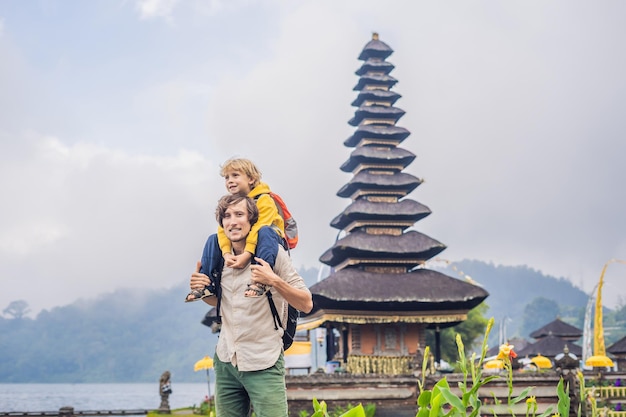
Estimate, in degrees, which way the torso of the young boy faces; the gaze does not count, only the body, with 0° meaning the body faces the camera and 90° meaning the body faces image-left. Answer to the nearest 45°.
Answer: approximately 45°

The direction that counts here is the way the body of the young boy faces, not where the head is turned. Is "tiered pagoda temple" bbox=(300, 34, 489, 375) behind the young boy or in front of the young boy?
behind

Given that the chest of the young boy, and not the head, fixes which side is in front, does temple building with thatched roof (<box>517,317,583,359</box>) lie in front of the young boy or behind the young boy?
behind
